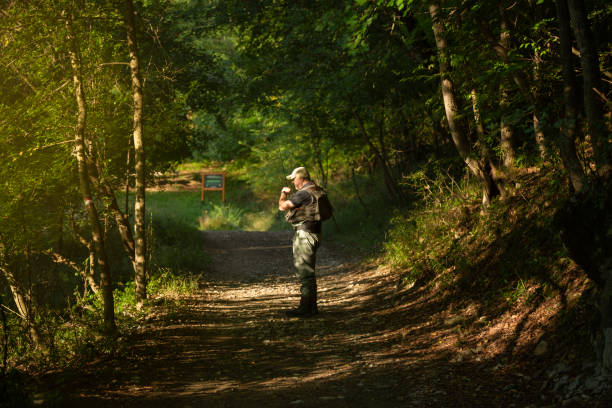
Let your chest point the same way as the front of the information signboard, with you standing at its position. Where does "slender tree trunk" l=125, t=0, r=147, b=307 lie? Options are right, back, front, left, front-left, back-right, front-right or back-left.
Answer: front

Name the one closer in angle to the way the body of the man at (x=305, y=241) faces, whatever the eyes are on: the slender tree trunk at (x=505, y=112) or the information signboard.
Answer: the information signboard

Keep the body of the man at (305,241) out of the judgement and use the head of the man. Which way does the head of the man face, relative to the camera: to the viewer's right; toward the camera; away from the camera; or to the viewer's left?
to the viewer's left

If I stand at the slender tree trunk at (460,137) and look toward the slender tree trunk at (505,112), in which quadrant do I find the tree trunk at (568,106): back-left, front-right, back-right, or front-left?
front-right

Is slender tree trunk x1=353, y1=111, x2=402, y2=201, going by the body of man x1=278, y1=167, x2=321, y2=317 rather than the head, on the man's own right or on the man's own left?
on the man's own right

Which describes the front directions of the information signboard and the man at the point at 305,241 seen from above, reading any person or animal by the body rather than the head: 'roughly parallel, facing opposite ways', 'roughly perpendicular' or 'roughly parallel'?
roughly perpendicular

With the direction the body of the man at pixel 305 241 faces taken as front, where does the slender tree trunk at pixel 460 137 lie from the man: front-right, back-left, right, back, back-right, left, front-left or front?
back

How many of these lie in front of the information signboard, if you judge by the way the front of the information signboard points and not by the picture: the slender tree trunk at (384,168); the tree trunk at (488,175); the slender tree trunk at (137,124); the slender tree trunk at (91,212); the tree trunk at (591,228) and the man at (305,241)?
6

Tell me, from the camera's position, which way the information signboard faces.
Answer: facing the viewer

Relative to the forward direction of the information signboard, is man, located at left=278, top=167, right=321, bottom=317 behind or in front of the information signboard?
in front

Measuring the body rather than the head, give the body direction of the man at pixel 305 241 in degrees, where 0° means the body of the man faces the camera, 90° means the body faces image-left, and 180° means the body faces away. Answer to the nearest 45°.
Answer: approximately 90°

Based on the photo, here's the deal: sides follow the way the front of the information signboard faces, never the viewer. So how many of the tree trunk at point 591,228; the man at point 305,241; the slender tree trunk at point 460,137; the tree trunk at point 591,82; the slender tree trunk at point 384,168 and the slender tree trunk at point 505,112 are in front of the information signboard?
6

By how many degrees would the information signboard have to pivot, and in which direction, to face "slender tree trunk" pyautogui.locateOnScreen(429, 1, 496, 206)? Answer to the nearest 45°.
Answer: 0° — it already faces it
